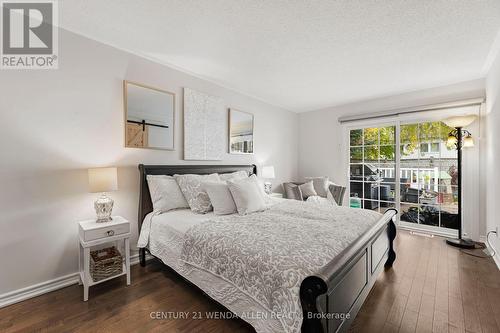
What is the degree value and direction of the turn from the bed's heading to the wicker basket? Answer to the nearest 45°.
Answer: approximately 135° to its right

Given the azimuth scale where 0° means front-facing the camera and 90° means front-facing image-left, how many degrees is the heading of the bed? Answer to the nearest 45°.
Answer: approximately 315°

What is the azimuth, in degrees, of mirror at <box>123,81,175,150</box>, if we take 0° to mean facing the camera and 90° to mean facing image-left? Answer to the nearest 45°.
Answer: approximately 315°

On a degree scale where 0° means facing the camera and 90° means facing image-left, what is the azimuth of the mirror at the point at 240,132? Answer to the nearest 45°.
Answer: approximately 315°

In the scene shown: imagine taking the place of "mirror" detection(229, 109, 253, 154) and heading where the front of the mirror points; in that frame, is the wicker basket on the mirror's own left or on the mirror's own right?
on the mirror's own right

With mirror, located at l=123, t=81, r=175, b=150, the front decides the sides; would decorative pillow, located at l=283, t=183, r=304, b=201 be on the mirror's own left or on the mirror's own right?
on the mirror's own left

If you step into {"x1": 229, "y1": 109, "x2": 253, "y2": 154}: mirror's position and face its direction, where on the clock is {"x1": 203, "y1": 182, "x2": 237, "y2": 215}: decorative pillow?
The decorative pillow is roughly at 2 o'clock from the mirror.

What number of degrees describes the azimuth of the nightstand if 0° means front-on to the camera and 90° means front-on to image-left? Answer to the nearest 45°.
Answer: approximately 315°

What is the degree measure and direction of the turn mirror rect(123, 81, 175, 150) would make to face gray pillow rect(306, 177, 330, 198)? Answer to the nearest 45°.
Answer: approximately 45° to its left
